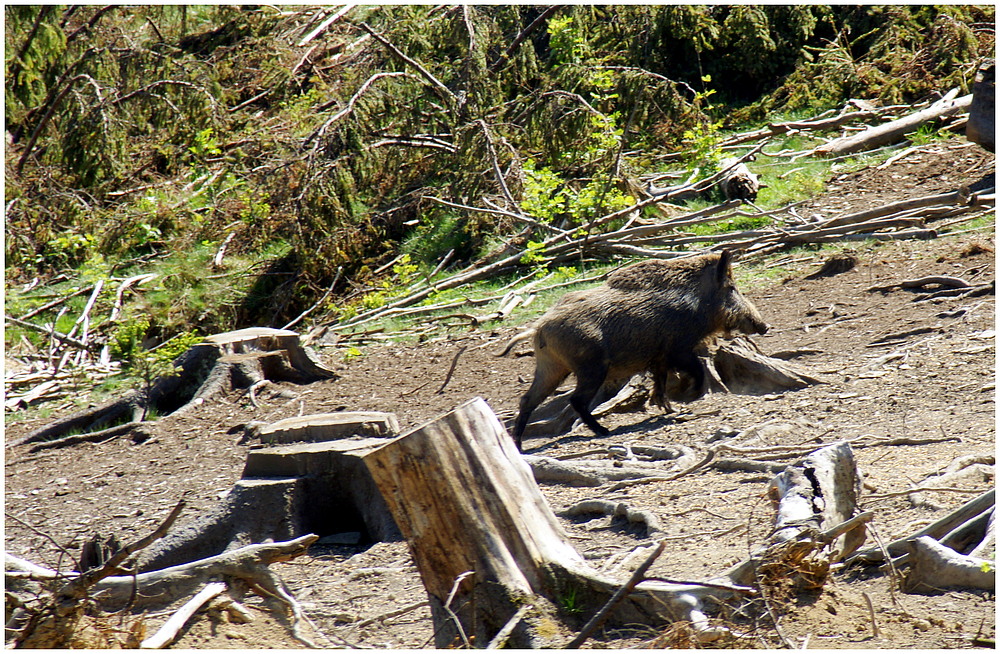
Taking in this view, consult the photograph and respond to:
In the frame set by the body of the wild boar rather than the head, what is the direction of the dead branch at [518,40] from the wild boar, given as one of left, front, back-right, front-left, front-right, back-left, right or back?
left

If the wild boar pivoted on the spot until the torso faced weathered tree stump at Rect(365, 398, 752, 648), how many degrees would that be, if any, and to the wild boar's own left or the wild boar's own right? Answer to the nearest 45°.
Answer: approximately 90° to the wild boar's own right

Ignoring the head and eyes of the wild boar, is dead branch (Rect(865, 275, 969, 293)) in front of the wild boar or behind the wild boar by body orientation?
in front

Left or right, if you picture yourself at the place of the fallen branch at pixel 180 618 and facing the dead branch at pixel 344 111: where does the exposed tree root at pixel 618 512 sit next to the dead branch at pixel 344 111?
right

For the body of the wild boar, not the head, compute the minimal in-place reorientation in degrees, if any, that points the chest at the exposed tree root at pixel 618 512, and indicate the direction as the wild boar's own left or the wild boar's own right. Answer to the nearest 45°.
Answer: approximately 90° to the wild boar's own right

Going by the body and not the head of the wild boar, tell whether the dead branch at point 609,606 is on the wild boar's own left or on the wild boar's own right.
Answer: on the wild boar's own right

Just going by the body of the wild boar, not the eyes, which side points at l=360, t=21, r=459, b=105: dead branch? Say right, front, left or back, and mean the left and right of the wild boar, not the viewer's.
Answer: left

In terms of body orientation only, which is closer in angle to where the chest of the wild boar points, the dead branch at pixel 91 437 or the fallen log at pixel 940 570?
the fallen log

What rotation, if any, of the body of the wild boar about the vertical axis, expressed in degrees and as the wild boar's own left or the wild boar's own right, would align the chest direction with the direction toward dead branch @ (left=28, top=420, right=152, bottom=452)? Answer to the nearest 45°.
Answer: approximately 180°

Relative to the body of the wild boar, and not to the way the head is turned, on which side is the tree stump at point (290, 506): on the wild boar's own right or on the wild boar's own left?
on the wild boar's own right

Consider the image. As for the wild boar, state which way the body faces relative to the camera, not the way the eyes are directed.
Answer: to the viewer's right

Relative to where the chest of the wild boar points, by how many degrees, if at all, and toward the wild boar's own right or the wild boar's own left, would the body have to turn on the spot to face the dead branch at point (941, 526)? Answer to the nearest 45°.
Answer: approximately 90° to the wild boar's own right
